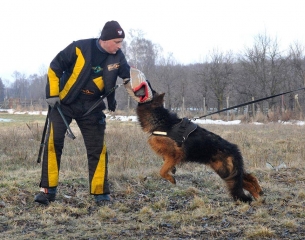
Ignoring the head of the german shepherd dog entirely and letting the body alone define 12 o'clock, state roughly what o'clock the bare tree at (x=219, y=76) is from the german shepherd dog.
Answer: The bare tree is roughly at 3 o'clock from the german shepherd dog.

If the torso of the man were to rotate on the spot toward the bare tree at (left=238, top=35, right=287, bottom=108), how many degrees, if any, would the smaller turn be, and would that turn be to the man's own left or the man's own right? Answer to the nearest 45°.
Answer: approximately 90° to the man's own left

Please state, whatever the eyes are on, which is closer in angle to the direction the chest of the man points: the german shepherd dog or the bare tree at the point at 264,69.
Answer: the german shepherd dog

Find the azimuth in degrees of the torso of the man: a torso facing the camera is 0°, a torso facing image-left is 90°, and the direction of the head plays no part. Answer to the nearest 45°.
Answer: approximately 315°

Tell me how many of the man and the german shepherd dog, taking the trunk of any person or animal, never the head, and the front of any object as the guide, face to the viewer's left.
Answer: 1

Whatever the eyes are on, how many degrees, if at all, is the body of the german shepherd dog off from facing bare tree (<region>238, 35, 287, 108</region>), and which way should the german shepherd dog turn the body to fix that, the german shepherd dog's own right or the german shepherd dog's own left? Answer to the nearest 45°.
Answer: approximately 90° to the german shepherd dog's own right

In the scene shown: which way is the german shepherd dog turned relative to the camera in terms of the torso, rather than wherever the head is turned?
to the viewer's left

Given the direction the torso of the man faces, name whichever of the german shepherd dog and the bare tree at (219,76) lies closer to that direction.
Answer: the german shepherd dog

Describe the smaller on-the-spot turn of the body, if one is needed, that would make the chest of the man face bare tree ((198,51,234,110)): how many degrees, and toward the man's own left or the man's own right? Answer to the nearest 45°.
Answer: approximately 135° to the man's own left
